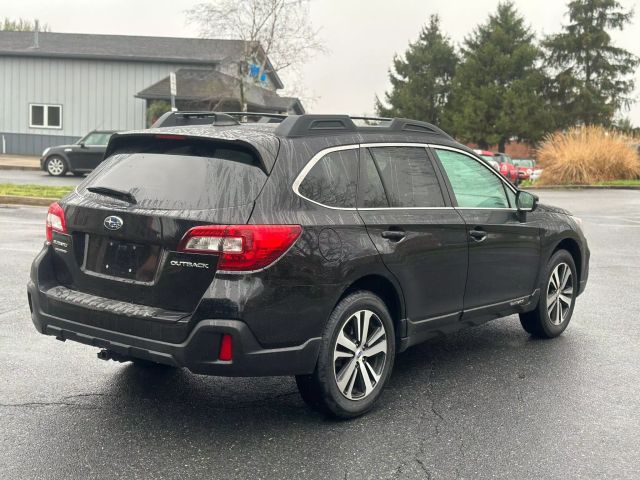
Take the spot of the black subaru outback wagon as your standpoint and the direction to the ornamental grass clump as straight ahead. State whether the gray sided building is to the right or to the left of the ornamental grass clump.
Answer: left

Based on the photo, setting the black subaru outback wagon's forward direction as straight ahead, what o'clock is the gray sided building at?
The gray sided building is roughly at 10 o'clock from the black subaru outback wagon.

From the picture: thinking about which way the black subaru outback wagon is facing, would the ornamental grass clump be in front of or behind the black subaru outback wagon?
in front

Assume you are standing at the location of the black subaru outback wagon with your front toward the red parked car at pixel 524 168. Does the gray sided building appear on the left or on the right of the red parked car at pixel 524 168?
left

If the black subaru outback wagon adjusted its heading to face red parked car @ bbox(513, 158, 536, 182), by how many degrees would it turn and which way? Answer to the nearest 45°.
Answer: approximately 45° to its left

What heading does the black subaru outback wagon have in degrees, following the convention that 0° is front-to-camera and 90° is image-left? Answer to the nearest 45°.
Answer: approximately 225°
